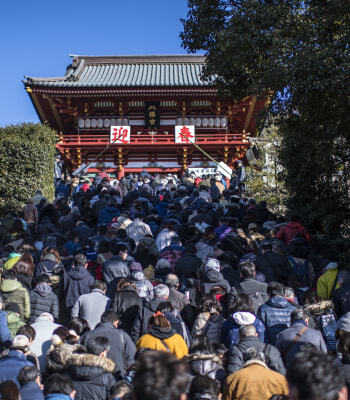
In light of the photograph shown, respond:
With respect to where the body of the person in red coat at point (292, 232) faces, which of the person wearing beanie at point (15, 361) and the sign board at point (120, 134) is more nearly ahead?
the sign board

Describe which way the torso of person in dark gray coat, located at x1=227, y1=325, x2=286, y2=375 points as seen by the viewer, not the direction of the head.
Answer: away from the camera

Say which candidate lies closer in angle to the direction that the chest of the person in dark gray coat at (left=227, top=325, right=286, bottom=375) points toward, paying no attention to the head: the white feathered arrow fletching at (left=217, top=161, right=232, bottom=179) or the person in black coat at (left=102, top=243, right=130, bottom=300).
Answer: the white feathered arrow fletching

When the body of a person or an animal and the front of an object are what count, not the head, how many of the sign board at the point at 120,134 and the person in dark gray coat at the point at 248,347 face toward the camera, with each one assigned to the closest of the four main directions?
1

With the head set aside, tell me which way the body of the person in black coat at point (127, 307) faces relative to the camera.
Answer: away from the camera

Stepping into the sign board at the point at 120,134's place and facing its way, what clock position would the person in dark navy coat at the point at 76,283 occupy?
The person in dark navy coat is roughly at 12 o'clock from the sign board.

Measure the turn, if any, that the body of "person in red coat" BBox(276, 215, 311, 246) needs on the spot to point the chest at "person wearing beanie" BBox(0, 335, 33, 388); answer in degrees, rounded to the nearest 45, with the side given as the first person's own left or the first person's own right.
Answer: approximately 180°

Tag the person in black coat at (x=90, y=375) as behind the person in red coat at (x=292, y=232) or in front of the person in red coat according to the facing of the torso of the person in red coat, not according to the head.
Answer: behind

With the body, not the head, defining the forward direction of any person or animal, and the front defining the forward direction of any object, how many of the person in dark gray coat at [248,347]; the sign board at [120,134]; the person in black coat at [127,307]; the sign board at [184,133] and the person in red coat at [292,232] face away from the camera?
3

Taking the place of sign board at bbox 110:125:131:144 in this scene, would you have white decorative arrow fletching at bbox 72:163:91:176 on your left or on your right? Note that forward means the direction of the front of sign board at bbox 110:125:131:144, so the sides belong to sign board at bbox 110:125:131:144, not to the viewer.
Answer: on your right

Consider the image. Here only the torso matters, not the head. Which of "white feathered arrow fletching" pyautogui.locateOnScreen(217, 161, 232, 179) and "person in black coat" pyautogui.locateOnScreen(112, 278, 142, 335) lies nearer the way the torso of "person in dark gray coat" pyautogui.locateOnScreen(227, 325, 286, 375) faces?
the white feathered arrow fletching

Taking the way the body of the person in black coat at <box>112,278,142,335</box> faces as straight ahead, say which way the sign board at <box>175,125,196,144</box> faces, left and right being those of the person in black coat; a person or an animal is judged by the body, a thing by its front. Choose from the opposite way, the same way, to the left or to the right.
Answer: the opposite way

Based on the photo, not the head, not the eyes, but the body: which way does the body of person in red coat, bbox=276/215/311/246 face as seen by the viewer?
away from the camera

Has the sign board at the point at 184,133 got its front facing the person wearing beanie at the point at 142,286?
yes

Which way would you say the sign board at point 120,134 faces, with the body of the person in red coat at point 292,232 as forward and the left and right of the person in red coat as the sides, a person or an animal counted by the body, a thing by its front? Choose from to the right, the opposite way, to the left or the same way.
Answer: the opposite way

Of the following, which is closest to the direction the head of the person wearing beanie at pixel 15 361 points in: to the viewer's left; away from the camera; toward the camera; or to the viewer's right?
away from the camera

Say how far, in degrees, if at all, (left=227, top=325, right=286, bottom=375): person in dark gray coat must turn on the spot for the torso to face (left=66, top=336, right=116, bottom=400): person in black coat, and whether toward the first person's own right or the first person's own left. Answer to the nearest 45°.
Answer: approximately 135° to the first person's own left
